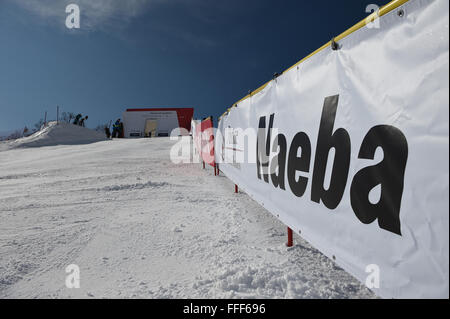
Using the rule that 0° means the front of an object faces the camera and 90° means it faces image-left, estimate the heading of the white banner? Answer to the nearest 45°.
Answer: approximately 45°

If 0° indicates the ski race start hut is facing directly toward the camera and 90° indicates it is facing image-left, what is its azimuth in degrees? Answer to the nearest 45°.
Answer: approximately 0°

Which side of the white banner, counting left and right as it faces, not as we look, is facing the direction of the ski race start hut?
right

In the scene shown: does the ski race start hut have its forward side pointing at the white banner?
yes

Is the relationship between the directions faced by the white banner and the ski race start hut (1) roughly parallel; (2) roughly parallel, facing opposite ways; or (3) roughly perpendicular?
roughly perpendicular

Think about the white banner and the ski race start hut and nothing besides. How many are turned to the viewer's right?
0
